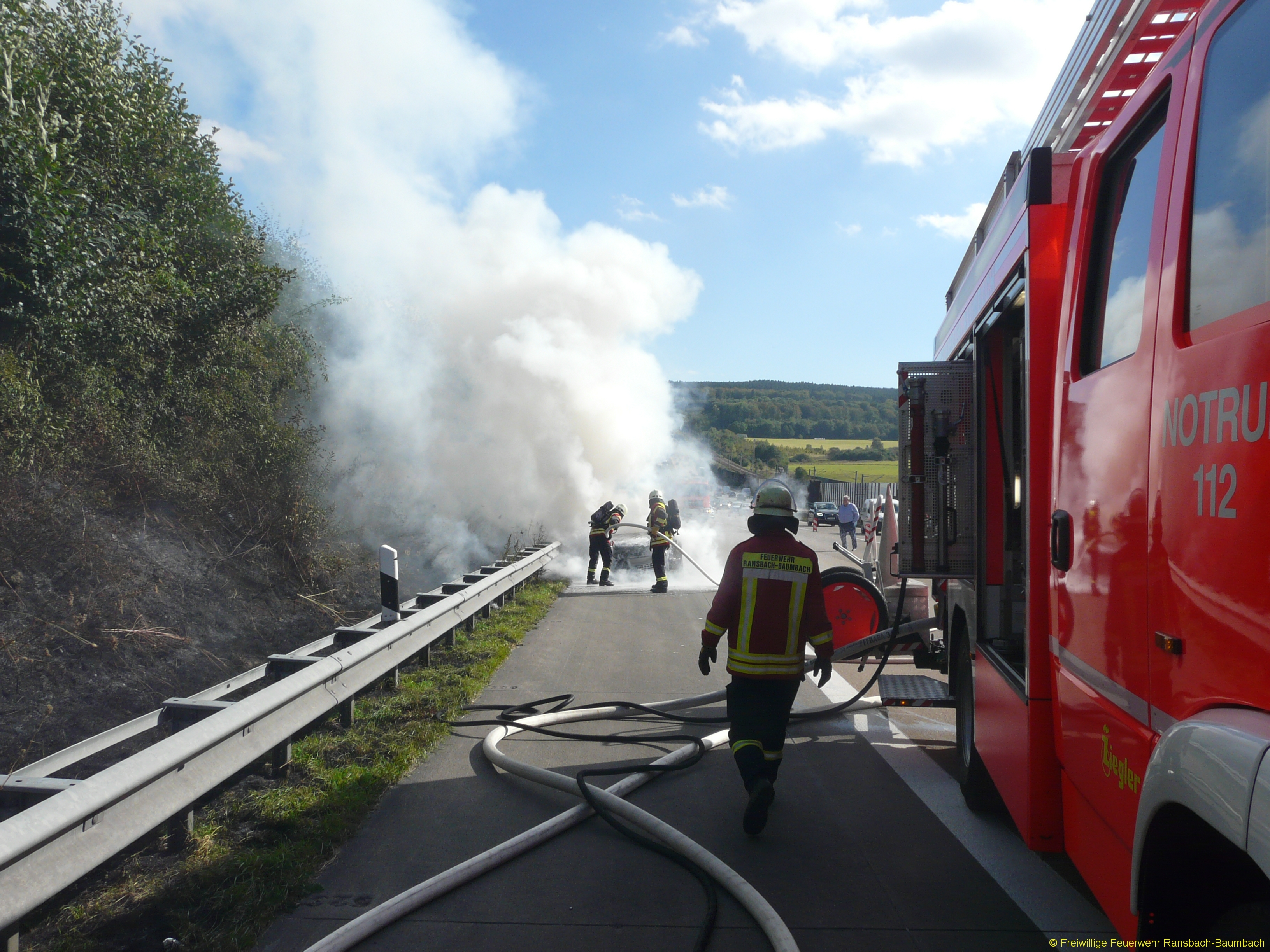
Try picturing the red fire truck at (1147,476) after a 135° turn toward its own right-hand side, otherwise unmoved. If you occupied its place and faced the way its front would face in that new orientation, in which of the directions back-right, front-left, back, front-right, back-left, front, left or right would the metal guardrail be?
front

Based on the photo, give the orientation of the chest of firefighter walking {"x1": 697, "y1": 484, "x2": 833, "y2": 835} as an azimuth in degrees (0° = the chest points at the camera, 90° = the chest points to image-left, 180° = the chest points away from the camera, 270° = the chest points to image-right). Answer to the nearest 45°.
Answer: approximately 180°

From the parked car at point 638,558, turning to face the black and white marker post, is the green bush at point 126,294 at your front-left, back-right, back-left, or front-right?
front-right

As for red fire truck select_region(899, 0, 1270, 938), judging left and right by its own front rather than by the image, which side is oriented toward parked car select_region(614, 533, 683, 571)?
back

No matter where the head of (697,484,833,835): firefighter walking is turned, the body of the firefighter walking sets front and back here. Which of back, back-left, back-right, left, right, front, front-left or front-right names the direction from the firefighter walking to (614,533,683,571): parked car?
front

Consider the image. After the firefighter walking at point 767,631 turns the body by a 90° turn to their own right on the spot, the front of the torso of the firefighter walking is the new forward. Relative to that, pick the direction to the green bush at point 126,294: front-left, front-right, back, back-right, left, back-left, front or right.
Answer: back-left

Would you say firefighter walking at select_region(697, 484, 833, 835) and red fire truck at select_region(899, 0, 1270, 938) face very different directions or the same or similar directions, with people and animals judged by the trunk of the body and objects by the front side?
very different directions

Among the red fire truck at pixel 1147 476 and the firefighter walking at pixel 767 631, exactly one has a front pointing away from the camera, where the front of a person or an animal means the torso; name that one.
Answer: the firefighter walking

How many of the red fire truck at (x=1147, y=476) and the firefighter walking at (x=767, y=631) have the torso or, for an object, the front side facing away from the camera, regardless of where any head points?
1

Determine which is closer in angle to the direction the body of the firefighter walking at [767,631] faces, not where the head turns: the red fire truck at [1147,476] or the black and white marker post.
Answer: the black and white marker post

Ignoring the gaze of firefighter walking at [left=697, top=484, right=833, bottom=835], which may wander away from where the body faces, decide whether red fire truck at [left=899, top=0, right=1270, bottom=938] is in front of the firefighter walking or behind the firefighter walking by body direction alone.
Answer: behind

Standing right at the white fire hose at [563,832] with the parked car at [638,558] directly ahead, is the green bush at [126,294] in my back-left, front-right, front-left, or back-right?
front-left

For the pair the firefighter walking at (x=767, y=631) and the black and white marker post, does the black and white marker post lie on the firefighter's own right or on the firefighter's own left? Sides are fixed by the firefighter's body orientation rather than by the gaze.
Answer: on the firefighter's own left
